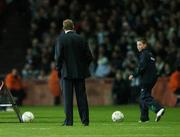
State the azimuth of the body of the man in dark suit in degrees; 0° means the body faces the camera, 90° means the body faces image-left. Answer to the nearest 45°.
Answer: approximately 180°

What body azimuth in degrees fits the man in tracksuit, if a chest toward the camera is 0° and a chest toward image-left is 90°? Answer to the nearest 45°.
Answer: approximately 90°
